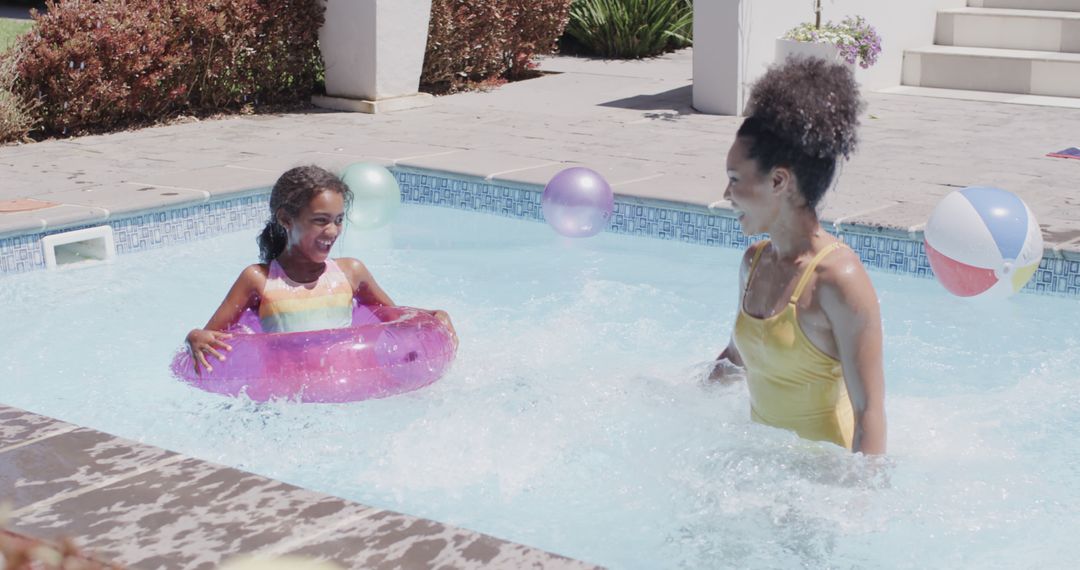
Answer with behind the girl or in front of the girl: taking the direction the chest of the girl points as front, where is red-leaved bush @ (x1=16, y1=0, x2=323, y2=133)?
behind

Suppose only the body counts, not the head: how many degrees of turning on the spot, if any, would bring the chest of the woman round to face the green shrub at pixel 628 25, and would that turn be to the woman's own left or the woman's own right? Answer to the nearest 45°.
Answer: approximately 135° to the woman's own right

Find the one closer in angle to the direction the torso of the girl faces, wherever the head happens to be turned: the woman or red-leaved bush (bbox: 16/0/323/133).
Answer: the woman

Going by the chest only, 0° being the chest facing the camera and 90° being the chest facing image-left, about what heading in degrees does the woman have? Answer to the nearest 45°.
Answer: approximately 45°

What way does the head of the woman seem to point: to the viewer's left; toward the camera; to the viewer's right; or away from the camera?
to the viewer's left

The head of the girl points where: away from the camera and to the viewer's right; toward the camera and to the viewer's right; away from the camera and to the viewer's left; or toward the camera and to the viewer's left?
toward the camera and to the viewer's right

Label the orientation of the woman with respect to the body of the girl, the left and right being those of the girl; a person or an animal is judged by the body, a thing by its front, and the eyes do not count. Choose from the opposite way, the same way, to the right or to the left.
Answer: to the right

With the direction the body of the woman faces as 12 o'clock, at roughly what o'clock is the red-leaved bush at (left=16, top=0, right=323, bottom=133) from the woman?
The red-leaved bush is roughly at 3 o'clock from the woman.

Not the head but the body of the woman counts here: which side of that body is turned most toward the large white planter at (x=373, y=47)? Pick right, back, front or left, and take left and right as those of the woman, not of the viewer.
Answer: right

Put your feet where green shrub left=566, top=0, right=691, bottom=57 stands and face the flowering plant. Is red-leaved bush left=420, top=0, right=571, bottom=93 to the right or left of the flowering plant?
right

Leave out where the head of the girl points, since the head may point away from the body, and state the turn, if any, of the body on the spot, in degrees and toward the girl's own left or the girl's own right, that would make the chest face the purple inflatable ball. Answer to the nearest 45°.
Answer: approximately 90° to the girl's own left

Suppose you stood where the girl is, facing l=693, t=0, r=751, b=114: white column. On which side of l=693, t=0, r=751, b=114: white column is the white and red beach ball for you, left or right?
right

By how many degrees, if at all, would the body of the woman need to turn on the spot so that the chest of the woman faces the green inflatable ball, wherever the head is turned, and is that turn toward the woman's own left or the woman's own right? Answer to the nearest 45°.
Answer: approximately 90° to the woman's own right

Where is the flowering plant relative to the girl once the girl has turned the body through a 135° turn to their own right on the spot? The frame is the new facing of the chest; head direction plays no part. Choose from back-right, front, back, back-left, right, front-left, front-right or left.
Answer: back-right

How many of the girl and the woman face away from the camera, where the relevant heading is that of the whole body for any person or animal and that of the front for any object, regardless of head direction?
0
